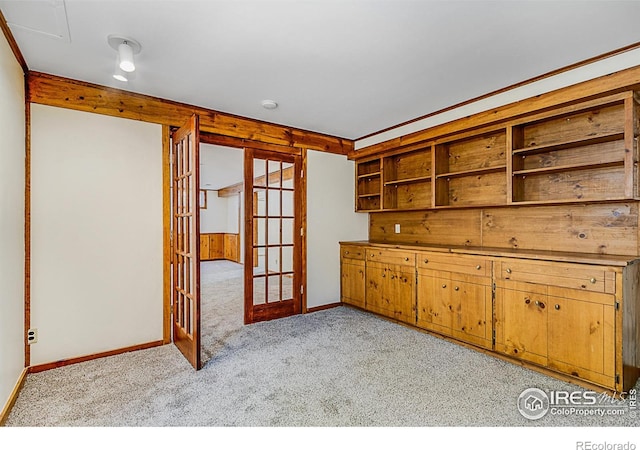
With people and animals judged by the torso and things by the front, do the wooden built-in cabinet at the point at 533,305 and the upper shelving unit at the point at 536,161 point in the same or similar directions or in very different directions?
same or similar directions

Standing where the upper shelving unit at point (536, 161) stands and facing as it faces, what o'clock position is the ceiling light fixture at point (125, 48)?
The ceiling light fixture is roughly at 12 o'clock from the upper shelving unit.

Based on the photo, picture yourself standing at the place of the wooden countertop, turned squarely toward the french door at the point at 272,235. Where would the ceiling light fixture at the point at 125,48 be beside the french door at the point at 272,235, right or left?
left

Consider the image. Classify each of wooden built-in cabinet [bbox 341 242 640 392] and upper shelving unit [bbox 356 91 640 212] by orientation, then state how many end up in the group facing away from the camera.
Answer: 0

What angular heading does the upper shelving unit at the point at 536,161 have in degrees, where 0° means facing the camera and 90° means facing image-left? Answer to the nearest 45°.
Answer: approximately 45°

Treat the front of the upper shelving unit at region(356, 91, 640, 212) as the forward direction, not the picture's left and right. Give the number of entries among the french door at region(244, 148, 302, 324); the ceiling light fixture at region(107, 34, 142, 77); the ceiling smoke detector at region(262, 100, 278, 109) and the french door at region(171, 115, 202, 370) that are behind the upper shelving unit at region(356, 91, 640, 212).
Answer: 0

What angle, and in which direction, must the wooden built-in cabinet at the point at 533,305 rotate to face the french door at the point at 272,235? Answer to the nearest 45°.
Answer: approximately 45° to its right

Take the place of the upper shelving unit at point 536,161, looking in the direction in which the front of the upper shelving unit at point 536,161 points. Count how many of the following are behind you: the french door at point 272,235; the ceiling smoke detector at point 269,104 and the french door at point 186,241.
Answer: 0

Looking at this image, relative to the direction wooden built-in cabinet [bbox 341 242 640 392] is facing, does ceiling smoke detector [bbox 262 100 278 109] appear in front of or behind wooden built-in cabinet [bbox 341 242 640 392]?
in front

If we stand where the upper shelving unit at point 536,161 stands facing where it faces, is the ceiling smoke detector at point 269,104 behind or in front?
in front

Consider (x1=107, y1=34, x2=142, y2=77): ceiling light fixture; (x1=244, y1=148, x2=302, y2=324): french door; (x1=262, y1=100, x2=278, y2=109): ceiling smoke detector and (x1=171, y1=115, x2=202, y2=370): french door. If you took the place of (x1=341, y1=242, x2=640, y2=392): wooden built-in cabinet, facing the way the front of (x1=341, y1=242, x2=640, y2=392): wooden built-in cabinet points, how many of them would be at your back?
0

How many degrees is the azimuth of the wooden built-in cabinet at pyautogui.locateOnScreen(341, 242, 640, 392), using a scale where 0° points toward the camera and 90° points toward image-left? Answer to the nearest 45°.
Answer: approximately 45°

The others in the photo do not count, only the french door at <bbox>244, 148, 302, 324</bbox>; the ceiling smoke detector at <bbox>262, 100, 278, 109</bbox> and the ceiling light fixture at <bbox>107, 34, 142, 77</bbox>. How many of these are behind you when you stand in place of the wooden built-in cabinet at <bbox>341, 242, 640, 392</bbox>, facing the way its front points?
0
